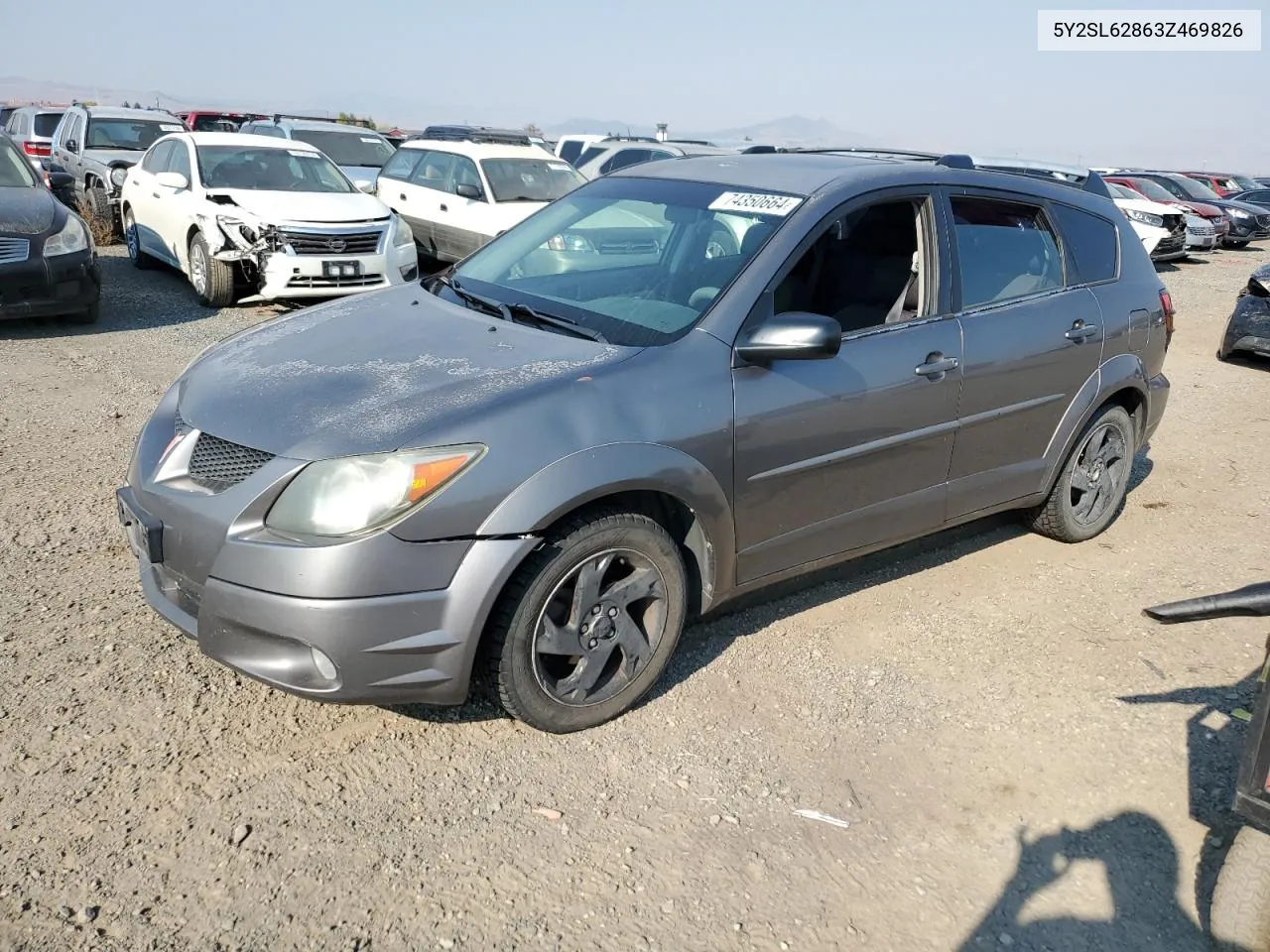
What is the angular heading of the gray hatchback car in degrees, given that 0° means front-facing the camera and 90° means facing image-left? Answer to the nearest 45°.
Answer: approximately 45°

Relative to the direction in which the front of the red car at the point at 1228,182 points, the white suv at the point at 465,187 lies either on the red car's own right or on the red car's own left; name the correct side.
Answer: on the red car's own right

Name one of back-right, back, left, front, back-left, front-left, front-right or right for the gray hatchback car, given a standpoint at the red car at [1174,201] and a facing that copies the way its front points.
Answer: front-right

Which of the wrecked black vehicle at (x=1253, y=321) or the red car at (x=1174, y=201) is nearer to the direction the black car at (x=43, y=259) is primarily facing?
the wrecked black vehicle

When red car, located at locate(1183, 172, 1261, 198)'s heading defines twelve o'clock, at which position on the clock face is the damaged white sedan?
The damaged white sedan is roughly at 2 o'clock from the red car.

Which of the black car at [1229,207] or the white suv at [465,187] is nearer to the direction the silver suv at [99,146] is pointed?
the white suv

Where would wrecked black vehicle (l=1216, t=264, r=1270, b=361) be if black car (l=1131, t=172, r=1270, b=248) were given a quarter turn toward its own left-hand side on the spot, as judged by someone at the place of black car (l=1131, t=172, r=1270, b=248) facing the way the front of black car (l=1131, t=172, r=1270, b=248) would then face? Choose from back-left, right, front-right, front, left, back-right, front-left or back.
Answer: back-right

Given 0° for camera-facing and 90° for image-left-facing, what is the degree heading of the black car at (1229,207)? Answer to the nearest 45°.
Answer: approximately 315°

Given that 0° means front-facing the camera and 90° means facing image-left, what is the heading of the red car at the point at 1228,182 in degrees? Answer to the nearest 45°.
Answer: approximately 315°
